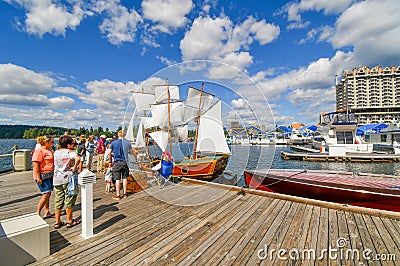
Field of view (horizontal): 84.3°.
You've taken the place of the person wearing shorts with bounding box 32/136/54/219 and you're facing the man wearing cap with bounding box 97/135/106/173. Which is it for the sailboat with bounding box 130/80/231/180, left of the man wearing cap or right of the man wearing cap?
right

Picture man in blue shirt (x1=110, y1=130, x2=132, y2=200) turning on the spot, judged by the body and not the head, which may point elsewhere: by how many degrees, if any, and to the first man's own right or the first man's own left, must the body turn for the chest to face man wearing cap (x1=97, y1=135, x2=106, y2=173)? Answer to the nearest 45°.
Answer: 0° — they already face them

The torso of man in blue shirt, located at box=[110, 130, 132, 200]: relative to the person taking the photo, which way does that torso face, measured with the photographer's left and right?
facing away from the viewer

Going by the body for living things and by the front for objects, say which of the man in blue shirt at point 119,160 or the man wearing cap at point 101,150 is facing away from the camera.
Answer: the man in blue shirt

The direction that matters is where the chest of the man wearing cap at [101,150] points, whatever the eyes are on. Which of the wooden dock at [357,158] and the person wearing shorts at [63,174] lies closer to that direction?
the wooden dock

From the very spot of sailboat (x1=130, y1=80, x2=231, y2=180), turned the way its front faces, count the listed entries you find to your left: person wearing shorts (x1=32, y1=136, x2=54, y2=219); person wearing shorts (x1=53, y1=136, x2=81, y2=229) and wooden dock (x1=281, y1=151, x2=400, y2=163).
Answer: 2
